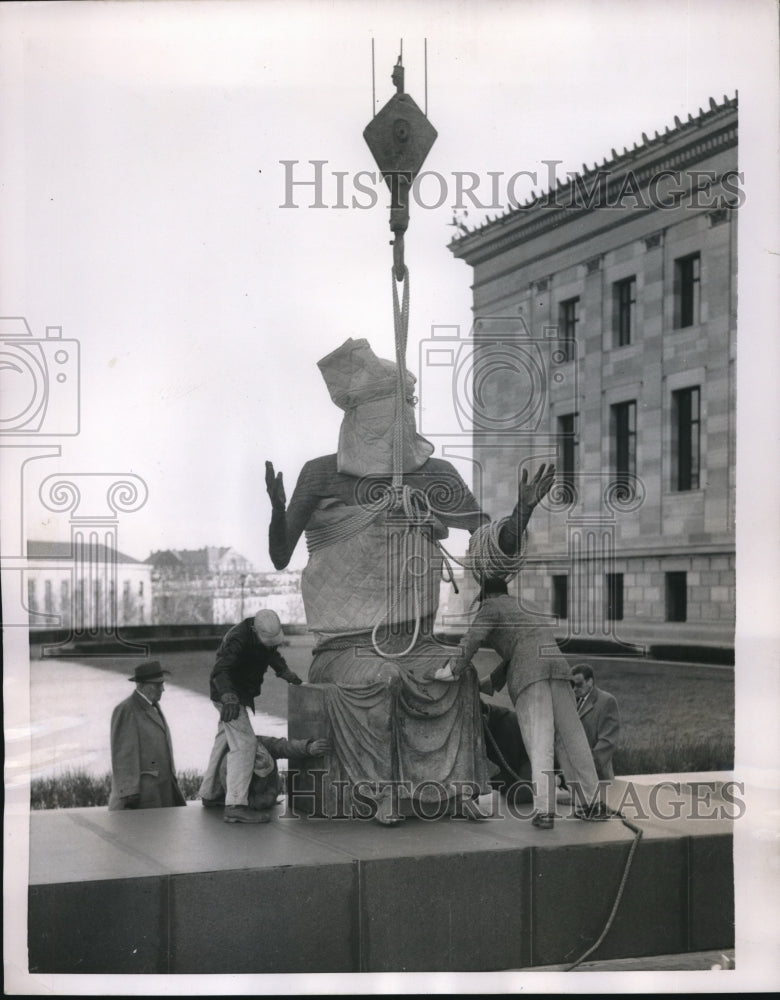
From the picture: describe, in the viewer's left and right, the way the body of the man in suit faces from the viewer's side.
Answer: facing the viewer and to the left of the viewer

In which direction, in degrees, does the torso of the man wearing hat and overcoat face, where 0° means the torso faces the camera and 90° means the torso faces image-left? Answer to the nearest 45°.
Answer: approximately 270°

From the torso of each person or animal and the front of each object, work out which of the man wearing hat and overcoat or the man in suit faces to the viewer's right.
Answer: the man wearing hat and overcoat

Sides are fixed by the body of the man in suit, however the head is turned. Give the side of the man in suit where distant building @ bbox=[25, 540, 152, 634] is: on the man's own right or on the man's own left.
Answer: on the man's own right

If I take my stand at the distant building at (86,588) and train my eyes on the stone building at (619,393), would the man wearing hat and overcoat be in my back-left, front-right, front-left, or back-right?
front-right

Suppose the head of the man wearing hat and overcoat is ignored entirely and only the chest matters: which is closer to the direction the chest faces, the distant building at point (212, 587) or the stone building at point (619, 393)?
the stone building

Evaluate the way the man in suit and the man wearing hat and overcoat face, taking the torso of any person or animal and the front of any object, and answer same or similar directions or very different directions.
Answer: very different directions

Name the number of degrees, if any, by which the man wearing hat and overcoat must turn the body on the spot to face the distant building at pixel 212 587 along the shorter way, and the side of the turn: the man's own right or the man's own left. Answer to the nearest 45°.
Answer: approximately 90° to the man's own left

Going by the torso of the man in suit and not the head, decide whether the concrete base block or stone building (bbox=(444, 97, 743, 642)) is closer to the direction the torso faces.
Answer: the concrete base block

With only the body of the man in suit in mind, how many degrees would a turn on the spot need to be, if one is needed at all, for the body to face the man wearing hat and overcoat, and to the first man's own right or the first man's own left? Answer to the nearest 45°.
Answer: approximately 45° to the first man's own right

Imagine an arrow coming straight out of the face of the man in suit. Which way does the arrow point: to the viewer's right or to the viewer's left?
to the viewer's left

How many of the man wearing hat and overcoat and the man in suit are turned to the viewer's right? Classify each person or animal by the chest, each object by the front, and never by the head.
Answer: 1

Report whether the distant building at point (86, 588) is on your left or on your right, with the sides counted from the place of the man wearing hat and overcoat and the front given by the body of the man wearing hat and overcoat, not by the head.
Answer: on your left
